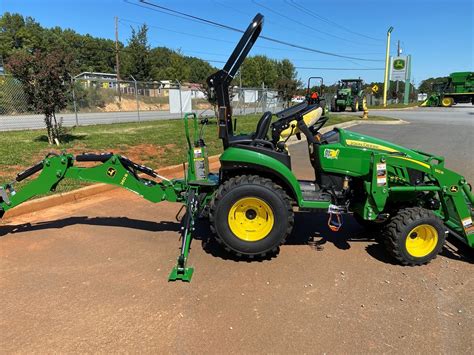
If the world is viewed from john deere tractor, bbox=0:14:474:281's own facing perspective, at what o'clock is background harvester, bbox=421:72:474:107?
The background harvester is roughly at 10 o'clock from the john deere tractor.

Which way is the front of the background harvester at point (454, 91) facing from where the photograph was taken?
facing to the left of the viewer

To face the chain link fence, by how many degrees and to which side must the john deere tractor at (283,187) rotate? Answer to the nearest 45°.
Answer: approximately 90° to its left

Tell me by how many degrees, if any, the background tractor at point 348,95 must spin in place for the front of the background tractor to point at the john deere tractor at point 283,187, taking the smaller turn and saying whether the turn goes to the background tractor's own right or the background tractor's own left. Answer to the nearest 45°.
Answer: approximately 45° to the background tractor's own left

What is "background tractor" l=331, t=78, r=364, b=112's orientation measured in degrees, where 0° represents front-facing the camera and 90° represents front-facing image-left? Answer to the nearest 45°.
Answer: approximately 45°

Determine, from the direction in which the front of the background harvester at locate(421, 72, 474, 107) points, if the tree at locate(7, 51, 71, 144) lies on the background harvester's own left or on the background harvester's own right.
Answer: on the background harvester's own left

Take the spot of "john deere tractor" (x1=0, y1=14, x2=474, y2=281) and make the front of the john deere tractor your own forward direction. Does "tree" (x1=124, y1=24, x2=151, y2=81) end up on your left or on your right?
on your left

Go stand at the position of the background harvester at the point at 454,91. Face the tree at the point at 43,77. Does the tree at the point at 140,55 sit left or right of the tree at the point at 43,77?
right

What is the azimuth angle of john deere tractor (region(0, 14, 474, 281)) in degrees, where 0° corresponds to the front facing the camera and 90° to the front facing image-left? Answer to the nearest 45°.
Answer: approximately 270°
